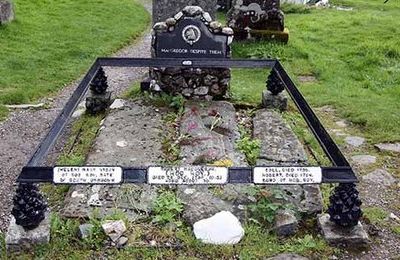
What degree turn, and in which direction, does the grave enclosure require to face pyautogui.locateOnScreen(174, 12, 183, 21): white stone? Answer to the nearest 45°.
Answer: approximately 180°

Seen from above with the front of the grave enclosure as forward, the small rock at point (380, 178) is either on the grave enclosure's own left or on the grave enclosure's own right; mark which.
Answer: on the grave enclosure's own left

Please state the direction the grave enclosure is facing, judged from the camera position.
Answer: facing the viewer

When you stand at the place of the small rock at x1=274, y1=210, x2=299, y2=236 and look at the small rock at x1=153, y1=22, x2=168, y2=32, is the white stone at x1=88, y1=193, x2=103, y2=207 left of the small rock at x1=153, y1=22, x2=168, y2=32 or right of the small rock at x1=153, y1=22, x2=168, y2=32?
left

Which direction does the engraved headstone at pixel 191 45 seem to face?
toward the camera

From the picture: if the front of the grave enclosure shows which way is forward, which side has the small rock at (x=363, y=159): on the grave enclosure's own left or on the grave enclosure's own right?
on the grave enclosure's own left

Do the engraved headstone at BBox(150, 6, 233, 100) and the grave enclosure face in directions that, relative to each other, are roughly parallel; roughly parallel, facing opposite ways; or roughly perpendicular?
roughly parallel

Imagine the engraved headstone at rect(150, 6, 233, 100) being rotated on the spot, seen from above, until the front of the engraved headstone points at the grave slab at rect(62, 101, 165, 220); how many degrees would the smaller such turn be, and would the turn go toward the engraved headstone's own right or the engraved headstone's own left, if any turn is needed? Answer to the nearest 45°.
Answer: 0° — it already faces it

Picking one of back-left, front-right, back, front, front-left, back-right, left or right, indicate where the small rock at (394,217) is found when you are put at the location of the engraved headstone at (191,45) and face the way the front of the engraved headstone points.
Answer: front-left

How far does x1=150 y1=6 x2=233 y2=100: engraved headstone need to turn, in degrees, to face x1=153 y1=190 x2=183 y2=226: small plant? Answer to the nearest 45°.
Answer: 0° — it already faces it

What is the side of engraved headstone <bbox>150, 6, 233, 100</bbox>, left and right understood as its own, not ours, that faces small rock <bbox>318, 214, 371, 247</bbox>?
front

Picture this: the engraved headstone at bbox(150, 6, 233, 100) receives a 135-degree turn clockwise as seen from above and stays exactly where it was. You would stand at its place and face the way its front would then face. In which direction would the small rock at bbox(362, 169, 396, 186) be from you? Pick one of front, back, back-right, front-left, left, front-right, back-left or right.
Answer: back

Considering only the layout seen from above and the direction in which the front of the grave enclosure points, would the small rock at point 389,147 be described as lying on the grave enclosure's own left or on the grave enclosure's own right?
on the grave enclosure's own left

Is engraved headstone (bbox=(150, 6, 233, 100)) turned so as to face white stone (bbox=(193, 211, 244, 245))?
yes

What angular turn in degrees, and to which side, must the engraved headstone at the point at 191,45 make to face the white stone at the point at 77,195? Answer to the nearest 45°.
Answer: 0° — it already faces it
